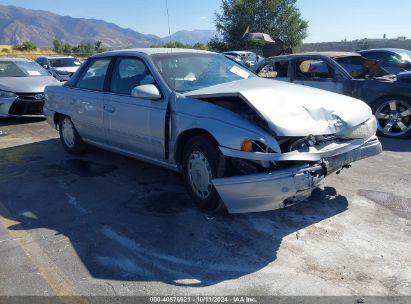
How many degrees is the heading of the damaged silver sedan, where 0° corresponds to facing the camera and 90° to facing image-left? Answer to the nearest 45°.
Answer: approximately 315°

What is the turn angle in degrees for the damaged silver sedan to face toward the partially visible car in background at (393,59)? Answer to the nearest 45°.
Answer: approximately 90° to its left

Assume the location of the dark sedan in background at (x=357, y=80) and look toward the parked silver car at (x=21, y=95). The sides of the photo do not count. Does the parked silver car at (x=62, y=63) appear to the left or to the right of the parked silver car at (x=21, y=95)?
right

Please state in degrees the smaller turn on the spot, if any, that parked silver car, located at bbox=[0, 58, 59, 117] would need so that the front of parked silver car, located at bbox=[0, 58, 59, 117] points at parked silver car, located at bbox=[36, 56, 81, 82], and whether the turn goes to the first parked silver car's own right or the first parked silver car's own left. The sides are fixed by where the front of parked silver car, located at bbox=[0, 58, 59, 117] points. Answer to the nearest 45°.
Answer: approximately 135° to the first parked silver car's own left

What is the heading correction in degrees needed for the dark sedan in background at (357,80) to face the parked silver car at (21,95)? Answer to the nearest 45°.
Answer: approximately 135° to its right

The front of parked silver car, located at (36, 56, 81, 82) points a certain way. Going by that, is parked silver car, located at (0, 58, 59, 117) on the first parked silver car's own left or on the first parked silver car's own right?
on the first parked silver car's own right

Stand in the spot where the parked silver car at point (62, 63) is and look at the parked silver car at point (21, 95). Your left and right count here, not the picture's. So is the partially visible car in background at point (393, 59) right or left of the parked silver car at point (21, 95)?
left

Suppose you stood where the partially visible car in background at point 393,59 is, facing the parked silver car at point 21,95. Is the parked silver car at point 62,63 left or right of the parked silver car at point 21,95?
right

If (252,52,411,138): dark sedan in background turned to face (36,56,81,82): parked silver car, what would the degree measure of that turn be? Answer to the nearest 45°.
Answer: approximately 180°

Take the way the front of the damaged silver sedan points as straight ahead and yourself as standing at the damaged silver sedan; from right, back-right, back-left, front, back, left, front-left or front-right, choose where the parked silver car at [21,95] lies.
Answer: back

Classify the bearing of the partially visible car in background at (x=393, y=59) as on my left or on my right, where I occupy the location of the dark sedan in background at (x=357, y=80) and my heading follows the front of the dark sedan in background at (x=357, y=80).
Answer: on my left
